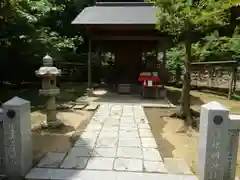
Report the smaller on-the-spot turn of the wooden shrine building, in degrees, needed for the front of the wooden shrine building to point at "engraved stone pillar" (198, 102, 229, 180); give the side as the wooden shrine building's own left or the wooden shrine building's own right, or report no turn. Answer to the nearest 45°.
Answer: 0° — it already faces it

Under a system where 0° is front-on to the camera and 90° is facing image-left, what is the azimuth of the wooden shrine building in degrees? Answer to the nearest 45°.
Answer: approximately 0°

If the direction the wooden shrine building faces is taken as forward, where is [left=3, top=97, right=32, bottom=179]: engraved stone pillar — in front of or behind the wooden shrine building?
in front

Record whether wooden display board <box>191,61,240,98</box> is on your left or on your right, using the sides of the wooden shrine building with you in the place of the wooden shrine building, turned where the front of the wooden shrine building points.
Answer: on your left

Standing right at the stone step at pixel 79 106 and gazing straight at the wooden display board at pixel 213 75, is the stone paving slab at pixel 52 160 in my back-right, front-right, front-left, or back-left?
back-right

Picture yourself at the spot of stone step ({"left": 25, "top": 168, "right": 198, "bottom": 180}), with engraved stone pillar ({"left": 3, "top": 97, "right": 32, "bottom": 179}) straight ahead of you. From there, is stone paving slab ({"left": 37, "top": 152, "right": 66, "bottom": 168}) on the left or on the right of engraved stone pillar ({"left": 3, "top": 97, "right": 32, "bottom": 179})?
right

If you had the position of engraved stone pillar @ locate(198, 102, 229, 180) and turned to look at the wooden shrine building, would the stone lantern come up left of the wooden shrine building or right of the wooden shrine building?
left

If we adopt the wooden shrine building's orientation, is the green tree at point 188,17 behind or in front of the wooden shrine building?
in front

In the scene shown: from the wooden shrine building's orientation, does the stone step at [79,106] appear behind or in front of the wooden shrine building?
in front

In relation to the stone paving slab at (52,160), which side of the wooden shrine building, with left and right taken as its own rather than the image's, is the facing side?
front

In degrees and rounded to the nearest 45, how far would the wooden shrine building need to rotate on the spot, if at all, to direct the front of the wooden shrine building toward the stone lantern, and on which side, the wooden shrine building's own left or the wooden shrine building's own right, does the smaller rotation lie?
0° — it already faces it
